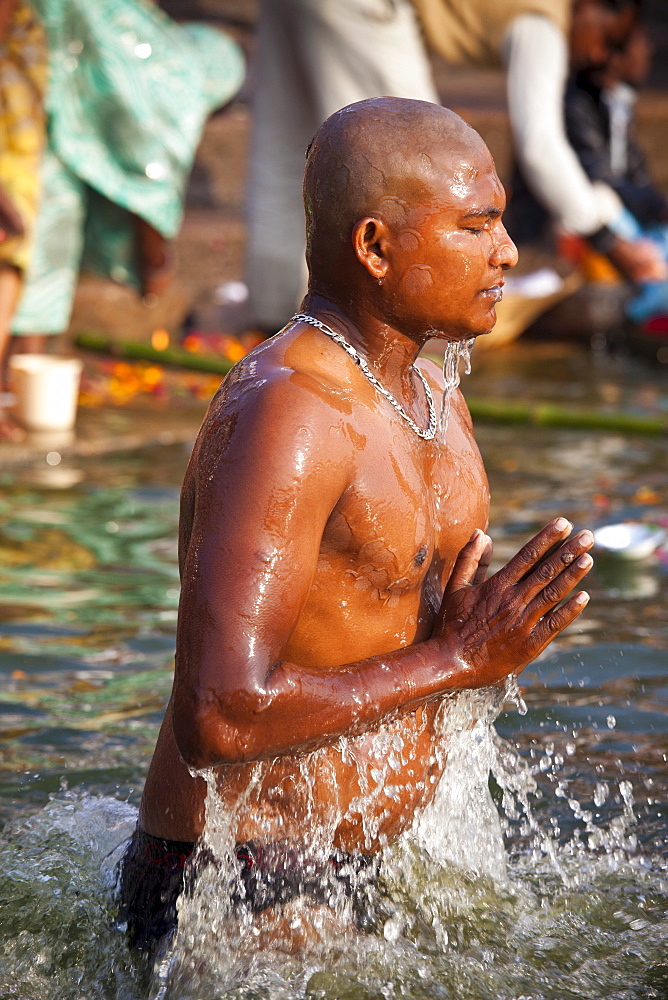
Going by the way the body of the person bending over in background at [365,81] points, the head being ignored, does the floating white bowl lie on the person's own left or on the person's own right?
on the person's own right

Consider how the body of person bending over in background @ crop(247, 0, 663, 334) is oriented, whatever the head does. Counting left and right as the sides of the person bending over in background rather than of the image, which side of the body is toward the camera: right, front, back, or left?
right

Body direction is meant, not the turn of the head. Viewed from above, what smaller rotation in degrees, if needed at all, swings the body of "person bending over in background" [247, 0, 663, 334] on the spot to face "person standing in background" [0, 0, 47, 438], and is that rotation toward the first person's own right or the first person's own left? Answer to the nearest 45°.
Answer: approximately 135° to the first person's own right

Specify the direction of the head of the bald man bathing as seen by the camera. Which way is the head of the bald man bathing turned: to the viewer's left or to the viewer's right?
to the viewer's right
